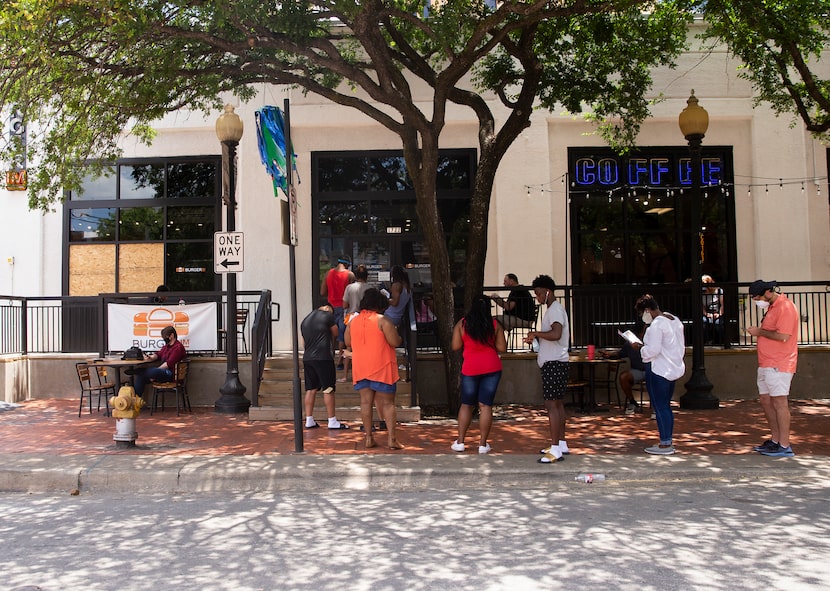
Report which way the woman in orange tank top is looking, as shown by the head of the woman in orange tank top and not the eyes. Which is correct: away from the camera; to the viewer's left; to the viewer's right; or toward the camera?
away from the camera

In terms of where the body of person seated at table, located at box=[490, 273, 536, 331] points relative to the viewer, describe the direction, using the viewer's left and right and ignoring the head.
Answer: facing to the left of the viewer

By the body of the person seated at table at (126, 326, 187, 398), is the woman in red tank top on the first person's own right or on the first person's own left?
on the first person's own left

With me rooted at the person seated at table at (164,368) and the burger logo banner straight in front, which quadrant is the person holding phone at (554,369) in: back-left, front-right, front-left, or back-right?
back-right

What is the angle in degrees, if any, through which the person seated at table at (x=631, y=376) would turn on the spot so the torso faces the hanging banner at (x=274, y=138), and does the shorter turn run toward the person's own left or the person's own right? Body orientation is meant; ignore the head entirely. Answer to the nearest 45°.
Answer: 0° — they already face it

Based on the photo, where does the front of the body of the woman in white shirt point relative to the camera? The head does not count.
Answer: to the viewer's left

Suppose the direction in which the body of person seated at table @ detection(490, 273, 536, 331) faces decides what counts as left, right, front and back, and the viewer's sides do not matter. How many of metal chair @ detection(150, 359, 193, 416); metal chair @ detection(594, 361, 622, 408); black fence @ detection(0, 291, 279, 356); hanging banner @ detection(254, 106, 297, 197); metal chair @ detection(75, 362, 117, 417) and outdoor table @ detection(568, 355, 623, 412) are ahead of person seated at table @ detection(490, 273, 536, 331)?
4

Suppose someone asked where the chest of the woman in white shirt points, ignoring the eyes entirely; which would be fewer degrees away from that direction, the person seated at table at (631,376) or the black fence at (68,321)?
the black fence

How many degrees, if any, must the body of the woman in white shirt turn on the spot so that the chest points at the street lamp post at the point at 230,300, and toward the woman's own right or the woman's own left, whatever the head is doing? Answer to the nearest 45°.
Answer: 0° — they already face it

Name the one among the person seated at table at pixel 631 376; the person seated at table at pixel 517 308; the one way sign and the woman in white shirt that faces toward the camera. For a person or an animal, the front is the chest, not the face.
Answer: the one way sign

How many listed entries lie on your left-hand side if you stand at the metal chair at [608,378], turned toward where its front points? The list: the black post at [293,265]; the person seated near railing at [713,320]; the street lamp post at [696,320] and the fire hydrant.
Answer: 2

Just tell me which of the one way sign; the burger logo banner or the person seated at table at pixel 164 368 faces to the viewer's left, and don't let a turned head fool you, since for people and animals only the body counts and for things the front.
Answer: the person seated at table
